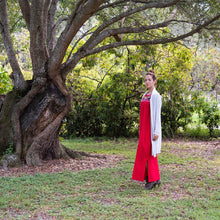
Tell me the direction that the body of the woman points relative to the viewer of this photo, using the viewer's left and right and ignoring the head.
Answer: facing the viewer and to the left of the viewer

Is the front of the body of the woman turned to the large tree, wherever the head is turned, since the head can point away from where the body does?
no
